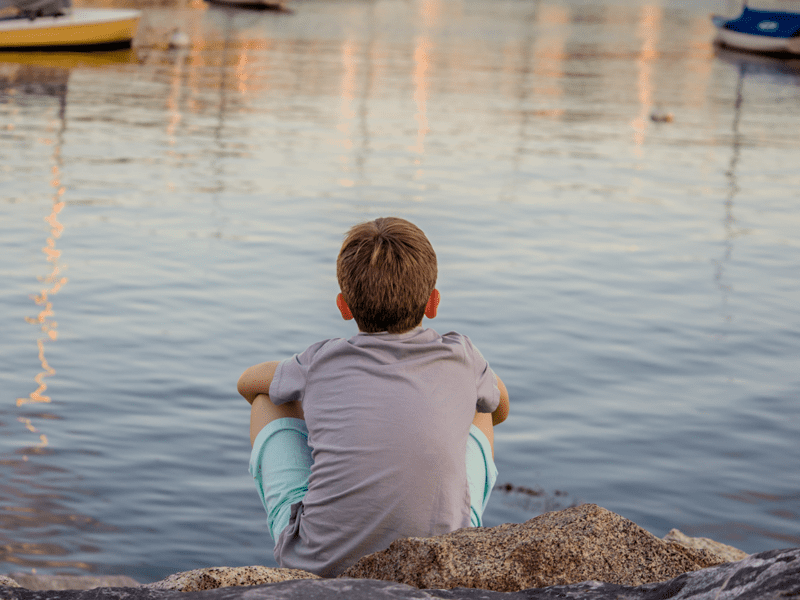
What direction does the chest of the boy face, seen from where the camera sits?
away from the camera

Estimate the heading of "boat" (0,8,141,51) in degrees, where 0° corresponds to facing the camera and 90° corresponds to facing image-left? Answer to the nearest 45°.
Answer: approximately 270°

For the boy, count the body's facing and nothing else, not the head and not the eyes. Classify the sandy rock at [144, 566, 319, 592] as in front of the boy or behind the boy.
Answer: behind

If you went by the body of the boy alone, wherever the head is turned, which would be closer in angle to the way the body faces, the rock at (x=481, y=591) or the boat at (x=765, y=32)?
the boat

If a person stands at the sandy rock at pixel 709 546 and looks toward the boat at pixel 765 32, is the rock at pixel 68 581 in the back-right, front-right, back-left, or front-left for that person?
back-left

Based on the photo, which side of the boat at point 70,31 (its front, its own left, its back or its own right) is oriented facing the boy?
right

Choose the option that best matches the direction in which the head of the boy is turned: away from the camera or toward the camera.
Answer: away from the camera

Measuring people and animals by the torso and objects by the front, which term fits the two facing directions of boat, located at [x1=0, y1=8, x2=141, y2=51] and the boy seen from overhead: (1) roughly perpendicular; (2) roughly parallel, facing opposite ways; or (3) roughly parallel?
roughly perpendicular

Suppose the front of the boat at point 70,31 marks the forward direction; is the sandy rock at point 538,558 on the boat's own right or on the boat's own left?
on the boat's own right

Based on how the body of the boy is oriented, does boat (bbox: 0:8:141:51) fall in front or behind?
in front
